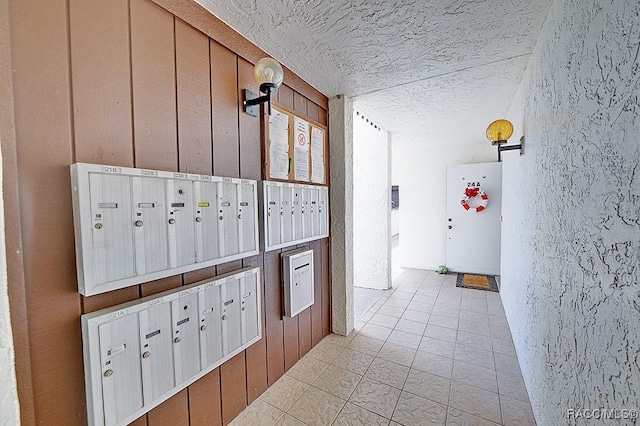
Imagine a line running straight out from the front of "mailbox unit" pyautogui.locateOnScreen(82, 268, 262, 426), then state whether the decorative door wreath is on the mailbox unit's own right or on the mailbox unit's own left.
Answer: on the mailbox unit's own left

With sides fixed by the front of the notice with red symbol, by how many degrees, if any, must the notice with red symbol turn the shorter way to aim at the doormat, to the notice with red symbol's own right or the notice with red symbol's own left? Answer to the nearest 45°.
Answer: approximately 90° to the notice with red symbol's own left

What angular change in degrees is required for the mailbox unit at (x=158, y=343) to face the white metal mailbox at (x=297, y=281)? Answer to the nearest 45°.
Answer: approximately 90° to its left

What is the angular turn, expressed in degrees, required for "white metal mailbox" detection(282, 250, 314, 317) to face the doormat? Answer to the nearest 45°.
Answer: approximately 90° to its left

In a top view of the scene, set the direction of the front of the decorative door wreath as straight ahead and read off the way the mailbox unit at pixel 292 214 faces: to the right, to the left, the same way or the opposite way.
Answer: to the left

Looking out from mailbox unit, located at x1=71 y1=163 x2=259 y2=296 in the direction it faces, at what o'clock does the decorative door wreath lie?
The decorative door wreath is roughly at 10 o'clock from the mailbox unit.
